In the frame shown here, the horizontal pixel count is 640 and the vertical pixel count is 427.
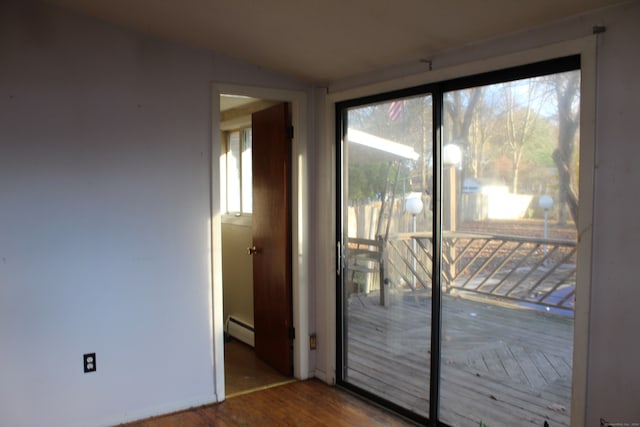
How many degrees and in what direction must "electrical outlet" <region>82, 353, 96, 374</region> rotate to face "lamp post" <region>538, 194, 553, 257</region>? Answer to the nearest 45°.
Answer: approximately 45° to its left

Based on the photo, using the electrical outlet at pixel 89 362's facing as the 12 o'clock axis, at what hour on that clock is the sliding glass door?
The sliding glass door is roughly at 10 o'clock from the electrical outlet.

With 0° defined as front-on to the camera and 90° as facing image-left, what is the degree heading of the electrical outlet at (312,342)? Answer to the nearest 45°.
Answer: approximately 315°

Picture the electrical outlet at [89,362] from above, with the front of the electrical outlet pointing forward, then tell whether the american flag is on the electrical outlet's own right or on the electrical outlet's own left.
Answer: on the electrical outlet's own left

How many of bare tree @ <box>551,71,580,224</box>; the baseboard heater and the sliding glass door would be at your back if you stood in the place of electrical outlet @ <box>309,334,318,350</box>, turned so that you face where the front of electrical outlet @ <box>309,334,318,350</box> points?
1

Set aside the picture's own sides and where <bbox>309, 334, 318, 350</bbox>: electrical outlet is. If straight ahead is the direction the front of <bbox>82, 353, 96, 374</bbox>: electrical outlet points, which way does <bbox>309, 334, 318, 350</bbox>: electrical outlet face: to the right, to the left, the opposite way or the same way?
the same way

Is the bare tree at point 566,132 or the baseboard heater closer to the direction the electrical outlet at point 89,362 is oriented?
the bare tree

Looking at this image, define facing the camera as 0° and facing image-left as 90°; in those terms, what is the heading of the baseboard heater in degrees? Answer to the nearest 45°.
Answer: approximately 45°

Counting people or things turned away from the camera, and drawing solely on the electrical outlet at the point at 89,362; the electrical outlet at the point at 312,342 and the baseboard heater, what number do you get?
0

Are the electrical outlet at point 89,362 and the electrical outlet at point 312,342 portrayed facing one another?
no

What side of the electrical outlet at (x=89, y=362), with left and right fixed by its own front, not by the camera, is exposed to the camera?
front
